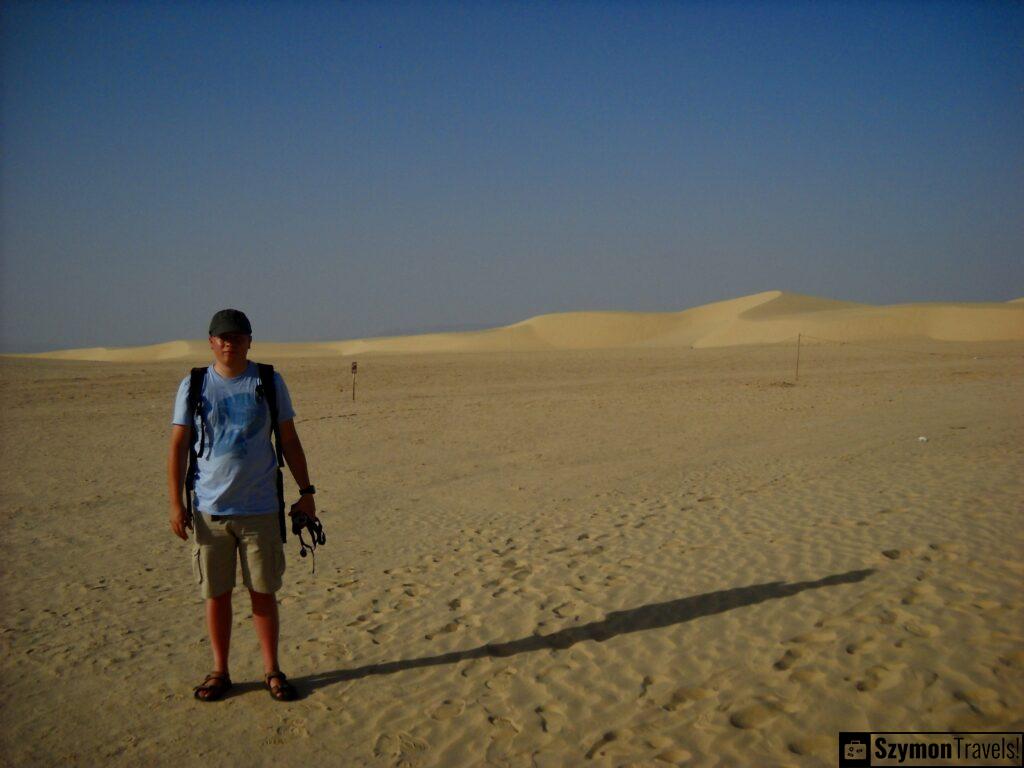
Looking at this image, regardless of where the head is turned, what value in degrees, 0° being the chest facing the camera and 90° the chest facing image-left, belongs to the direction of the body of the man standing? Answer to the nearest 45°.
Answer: approximately 0°
